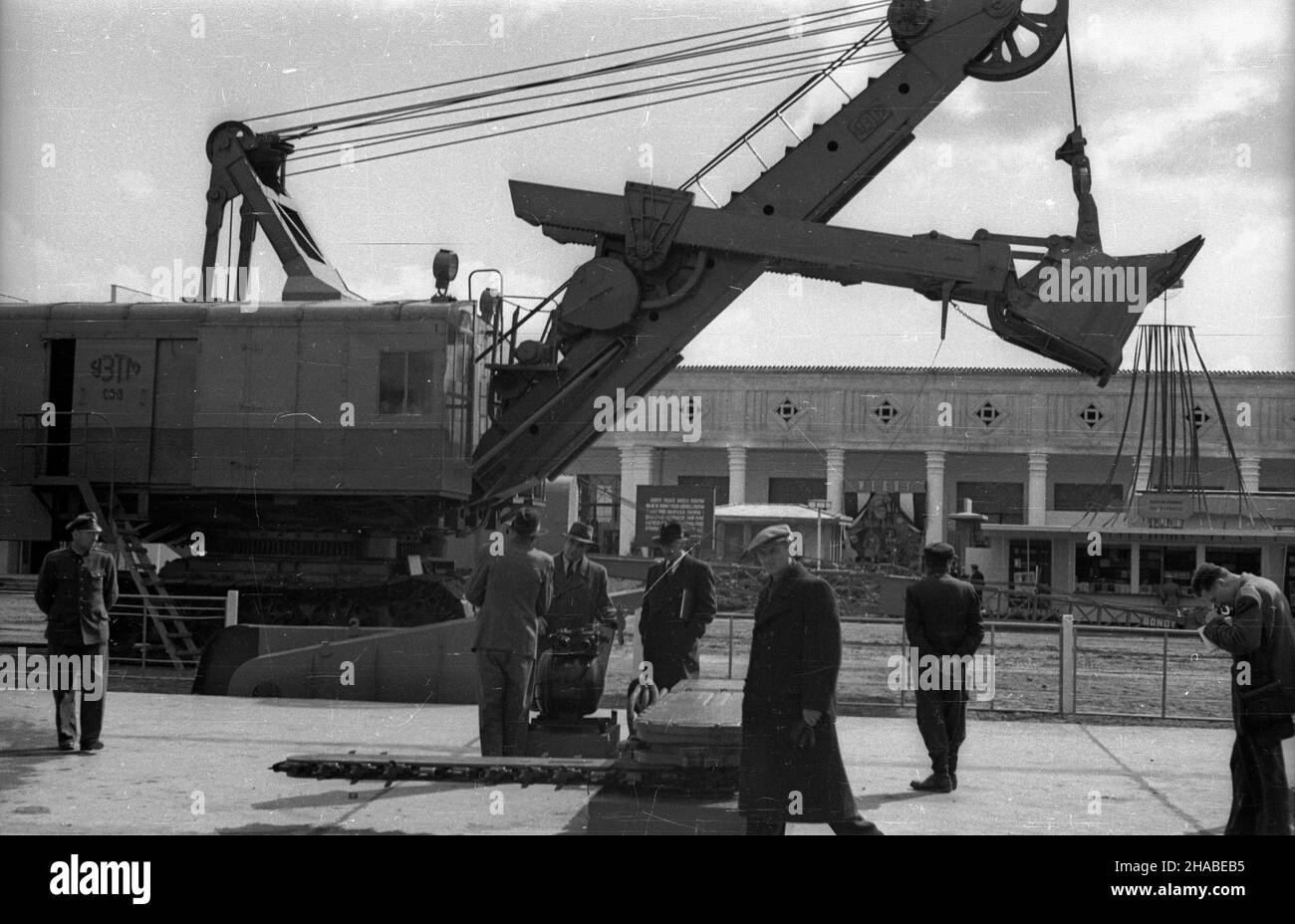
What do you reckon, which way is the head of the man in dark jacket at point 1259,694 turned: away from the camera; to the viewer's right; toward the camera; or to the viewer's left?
to the viewer's left

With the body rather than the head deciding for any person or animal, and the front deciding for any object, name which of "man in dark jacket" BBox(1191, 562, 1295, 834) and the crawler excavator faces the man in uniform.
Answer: the man in dark jacket

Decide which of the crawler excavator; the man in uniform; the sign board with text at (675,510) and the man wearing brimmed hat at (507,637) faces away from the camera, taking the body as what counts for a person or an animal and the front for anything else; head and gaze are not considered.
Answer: the man wearing brimmed hat

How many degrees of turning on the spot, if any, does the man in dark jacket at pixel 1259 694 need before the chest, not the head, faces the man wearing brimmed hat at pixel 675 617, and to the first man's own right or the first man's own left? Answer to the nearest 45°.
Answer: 0° — they already face them

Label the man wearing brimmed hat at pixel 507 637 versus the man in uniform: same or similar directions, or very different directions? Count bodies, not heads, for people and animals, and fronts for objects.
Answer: very different directions

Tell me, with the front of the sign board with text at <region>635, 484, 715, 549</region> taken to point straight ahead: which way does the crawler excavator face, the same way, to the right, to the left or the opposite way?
to the left

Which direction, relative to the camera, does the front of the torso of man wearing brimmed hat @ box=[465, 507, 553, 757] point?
away from the camera

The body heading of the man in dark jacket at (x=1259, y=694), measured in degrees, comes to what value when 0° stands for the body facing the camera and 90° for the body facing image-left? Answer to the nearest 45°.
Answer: approximately 90°

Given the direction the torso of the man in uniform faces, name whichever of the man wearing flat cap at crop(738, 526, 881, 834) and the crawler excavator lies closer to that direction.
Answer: the man wearing flat cap

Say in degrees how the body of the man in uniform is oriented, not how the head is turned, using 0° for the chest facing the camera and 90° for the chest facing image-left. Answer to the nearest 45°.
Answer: approximately 0°

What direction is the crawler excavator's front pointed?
to the viewer's right
